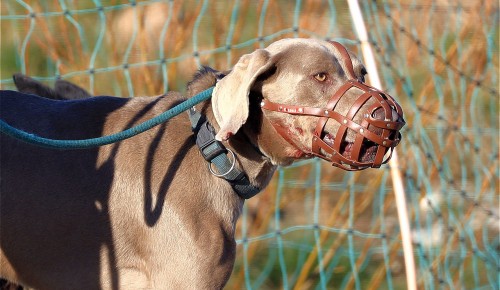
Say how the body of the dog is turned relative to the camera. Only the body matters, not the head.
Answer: to the viewer's right
